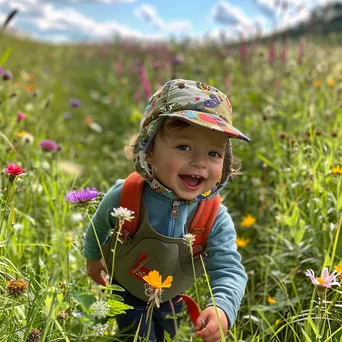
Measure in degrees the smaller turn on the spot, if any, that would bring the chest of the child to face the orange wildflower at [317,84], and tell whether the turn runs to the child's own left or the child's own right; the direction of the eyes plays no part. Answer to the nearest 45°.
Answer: approximately 180°

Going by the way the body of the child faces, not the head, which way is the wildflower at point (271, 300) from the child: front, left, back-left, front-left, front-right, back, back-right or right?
back-left

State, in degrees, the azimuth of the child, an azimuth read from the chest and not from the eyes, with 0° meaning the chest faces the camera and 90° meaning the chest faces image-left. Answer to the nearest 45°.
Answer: approximately 0°

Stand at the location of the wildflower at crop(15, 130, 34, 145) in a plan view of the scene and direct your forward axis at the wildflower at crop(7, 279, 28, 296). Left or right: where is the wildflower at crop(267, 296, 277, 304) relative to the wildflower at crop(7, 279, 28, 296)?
left

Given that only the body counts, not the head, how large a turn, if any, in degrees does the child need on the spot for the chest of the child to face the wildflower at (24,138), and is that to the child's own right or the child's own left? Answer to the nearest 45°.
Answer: approximately 135° to the child's own right
